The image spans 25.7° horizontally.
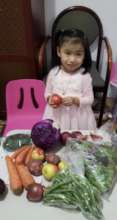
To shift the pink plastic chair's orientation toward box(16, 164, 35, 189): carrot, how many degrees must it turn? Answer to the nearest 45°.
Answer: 0° — it already faces it

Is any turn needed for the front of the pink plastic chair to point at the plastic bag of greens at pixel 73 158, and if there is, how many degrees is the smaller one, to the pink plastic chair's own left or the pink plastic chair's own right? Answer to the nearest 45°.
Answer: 0° — it already faces it

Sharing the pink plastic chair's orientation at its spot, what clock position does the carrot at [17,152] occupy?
The carrot is roughly at 12 o'clock from the pink plastic chair.

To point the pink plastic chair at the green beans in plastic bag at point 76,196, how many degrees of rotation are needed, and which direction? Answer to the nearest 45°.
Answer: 0° — it already faces it

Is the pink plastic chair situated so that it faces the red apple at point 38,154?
yes

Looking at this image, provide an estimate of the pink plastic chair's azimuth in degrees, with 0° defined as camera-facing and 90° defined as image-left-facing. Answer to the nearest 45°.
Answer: approximately 0°

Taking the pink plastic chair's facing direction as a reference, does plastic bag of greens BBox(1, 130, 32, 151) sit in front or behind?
in front

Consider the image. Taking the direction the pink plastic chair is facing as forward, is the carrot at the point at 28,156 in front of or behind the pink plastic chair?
in front
